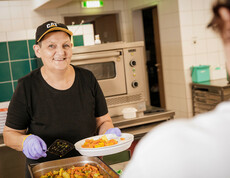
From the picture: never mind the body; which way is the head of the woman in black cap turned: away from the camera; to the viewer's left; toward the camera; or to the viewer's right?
toward the camera

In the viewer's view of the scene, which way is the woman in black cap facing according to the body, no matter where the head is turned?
toward the camera

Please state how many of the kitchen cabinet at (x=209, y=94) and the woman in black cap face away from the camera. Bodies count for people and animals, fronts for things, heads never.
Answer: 0

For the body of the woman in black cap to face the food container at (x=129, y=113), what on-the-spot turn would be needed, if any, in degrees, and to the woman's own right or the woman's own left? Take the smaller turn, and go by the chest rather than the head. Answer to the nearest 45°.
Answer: approximately 135° to the woman's own left

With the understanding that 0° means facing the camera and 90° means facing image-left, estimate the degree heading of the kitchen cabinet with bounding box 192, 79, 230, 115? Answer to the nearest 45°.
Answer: approximately 45°

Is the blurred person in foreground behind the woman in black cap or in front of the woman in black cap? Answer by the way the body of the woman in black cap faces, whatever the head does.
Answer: in front

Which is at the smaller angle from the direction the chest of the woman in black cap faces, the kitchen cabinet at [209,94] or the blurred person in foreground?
the blurred person in foreground

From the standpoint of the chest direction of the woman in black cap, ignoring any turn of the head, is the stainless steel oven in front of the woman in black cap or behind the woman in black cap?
behind
